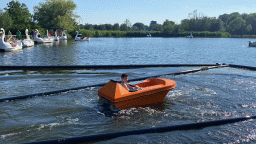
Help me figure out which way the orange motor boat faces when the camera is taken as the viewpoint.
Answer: facing away from the viewer and to the right of the viewer

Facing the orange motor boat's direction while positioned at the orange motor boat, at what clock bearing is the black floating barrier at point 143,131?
The black floating barrier is roughly at 4 o'clock from the orange motor boat.
